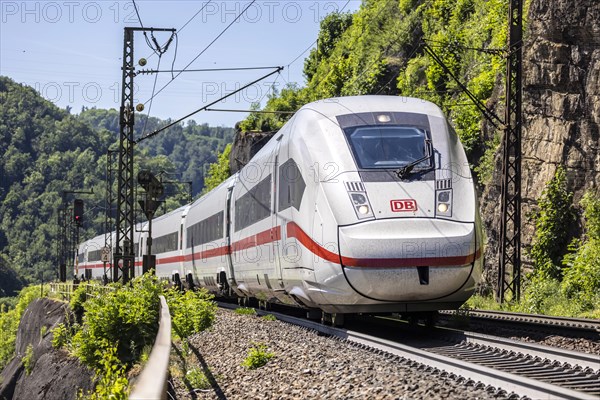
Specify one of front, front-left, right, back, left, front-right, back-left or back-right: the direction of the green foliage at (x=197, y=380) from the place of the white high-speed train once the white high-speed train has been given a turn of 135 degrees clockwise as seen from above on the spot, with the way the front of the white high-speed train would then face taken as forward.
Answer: front-left

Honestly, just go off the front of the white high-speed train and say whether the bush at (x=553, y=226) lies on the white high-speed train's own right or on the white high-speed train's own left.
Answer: on the white high-speed train's own left

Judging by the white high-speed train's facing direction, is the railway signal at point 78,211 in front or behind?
behind

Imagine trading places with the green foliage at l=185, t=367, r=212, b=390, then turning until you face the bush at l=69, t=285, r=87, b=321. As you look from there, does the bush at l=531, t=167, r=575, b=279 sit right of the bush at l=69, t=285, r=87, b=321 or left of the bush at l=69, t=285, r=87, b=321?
right

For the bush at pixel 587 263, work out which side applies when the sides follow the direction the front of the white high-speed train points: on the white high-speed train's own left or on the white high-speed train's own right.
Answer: on the white high-speed train's own left

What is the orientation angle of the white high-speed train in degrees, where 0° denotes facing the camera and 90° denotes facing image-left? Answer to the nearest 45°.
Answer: approximately 315°
